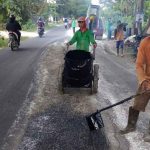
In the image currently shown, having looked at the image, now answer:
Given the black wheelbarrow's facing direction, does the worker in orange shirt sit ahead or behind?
ahead

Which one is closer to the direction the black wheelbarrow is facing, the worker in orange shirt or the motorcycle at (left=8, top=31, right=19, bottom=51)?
the worker in orange shirt

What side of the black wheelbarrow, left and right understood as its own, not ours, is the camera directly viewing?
front

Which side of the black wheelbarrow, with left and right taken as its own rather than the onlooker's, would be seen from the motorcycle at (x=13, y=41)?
back
